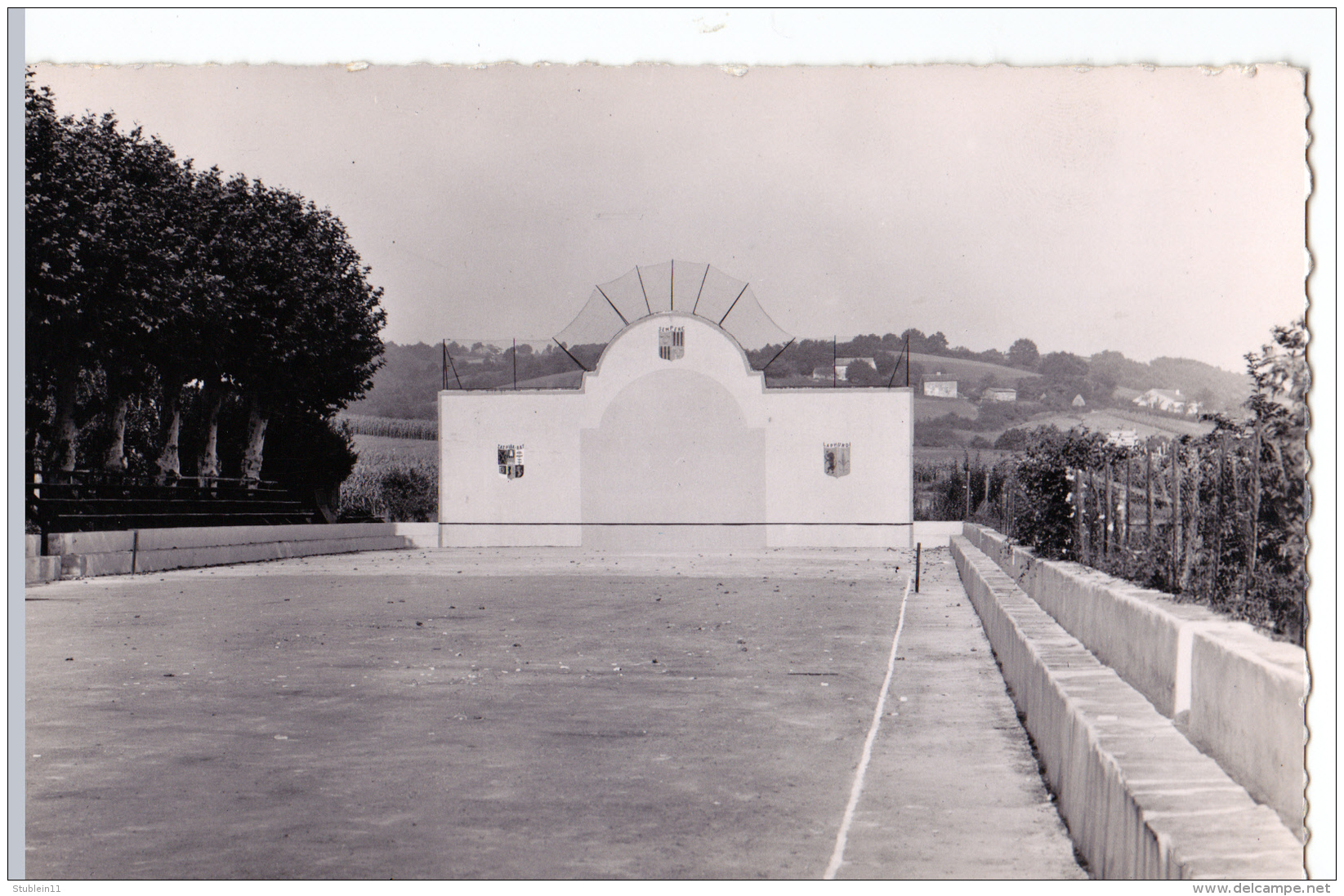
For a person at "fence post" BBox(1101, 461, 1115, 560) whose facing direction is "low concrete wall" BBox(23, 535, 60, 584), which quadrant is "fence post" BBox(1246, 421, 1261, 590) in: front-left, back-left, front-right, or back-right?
back-left

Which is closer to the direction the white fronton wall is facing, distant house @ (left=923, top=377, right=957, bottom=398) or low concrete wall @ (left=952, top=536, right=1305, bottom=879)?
the low concrete wall

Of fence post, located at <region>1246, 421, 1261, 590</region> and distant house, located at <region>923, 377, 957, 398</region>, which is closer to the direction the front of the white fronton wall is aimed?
the fence post

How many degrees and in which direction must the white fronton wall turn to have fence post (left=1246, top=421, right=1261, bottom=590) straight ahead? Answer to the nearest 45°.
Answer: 0° — it already faces it

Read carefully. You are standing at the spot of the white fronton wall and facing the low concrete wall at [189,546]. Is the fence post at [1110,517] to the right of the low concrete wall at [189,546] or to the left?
left

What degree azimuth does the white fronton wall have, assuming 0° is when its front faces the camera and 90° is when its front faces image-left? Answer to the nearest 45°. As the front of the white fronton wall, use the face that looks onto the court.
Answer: approximately 0°

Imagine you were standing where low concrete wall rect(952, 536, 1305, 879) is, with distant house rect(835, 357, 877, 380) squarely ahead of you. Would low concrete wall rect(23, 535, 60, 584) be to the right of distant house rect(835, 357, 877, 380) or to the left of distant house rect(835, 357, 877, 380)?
left

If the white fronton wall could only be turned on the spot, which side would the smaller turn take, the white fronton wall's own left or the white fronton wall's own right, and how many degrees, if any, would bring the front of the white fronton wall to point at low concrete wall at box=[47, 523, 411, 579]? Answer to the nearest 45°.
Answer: approximately 45° to the white fronton wall's own right
